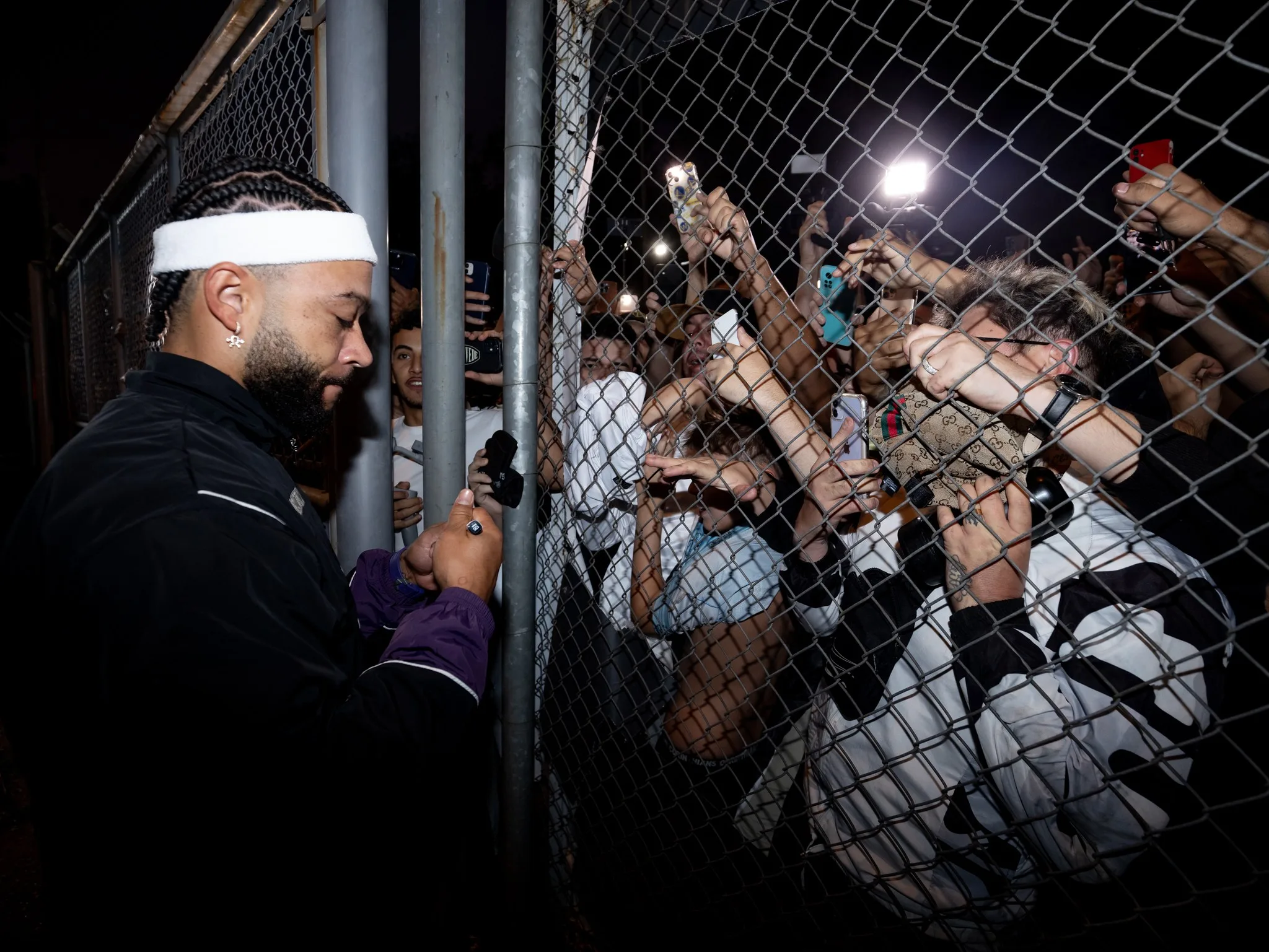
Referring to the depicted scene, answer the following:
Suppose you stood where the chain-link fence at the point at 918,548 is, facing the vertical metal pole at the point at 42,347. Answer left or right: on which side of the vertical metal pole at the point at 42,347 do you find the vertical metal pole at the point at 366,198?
left

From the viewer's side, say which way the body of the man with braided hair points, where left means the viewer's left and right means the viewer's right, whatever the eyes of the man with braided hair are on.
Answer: facing to the right of the viewer

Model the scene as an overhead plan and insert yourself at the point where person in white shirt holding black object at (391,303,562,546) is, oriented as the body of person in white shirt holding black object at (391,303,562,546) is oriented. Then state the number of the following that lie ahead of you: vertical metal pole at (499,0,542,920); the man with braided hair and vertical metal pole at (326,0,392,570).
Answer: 3

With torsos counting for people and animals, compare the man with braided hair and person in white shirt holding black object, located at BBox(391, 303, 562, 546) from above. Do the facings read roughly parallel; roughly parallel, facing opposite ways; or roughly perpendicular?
roughly perpendicular

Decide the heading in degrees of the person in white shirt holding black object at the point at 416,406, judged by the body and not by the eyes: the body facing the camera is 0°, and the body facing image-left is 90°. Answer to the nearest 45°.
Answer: approximately 0°

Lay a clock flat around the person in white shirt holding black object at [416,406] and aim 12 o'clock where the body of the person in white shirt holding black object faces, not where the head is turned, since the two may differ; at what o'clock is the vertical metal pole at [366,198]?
The vertical metal pole is roughly at 12 o'clock from the person in white shirt holding black object.

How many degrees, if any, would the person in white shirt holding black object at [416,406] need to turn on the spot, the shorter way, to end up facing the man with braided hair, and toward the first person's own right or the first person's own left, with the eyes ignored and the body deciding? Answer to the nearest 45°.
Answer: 0° — they already face them

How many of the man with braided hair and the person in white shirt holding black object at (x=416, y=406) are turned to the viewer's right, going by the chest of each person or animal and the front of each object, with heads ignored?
1

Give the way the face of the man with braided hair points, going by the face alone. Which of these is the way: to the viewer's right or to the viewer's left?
to the viewer's right
